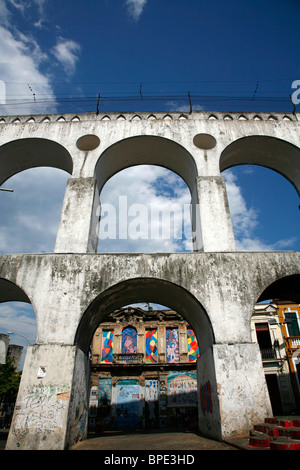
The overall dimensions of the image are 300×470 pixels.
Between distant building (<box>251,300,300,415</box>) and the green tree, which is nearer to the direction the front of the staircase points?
the green tree

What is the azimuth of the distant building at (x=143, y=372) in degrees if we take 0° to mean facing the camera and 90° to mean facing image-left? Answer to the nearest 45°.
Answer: approximately 0°

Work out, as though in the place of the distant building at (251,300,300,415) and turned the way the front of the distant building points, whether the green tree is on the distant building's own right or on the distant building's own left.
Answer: on the distant building's own right

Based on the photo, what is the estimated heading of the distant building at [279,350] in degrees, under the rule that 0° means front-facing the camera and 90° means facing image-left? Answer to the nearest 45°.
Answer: approximately 0°

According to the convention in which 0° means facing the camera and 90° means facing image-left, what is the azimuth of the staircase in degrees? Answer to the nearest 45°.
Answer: approximately 45°

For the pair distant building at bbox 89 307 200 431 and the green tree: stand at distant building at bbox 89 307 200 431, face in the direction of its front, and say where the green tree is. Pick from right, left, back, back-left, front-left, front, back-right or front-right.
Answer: right

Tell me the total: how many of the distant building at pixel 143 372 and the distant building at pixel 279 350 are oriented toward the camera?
2

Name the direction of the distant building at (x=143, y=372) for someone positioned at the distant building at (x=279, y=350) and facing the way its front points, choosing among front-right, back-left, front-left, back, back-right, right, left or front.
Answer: right

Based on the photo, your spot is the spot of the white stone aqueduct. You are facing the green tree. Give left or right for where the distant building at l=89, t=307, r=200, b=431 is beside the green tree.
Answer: right

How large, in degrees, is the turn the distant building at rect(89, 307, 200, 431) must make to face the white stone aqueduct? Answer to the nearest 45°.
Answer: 0° — it already faces it

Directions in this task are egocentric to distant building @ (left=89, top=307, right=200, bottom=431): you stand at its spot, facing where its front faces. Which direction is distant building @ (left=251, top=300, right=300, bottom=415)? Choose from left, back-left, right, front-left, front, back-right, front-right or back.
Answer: left
